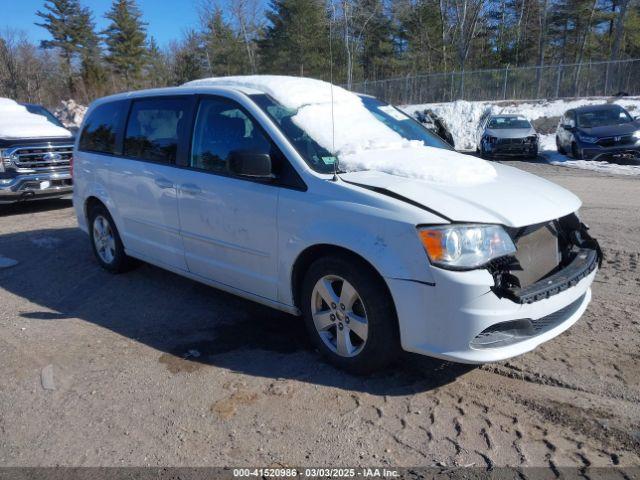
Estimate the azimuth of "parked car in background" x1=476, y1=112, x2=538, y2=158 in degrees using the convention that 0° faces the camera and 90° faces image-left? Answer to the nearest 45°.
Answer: approximately 0°

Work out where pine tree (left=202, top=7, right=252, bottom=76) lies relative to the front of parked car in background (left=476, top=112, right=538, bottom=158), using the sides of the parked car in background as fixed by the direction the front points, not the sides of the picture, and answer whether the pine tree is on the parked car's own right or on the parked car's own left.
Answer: on the parked car's own right

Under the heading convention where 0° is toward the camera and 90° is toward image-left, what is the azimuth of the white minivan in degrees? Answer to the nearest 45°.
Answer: approximately 315°

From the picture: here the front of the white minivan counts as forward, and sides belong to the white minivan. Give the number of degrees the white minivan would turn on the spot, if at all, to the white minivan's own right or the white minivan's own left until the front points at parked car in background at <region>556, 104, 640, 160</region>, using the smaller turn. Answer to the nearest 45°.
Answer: approximately 90° to the white minivan's own left

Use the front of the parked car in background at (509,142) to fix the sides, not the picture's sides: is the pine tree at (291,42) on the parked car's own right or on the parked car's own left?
on the parked car's own right

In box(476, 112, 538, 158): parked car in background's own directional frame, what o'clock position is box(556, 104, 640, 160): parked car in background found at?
box(556, 104, 640, 160): parked car in background is roughly at 10 o'clock from box(476, 112, 538, 158): parked car in background.

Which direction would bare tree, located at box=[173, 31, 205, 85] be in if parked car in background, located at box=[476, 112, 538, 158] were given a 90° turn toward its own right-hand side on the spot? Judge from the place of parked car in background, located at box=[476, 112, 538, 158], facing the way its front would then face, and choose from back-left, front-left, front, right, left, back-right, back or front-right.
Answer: front-right

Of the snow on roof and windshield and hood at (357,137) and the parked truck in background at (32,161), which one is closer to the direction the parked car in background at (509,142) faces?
the snow on roof and windshield and hood

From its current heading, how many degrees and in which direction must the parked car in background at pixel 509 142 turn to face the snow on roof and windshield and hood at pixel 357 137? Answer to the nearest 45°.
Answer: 0° — it already faces it

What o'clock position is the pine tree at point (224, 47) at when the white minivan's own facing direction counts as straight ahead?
The pine tree is roughly at 7 o'clock from the white minivan.
